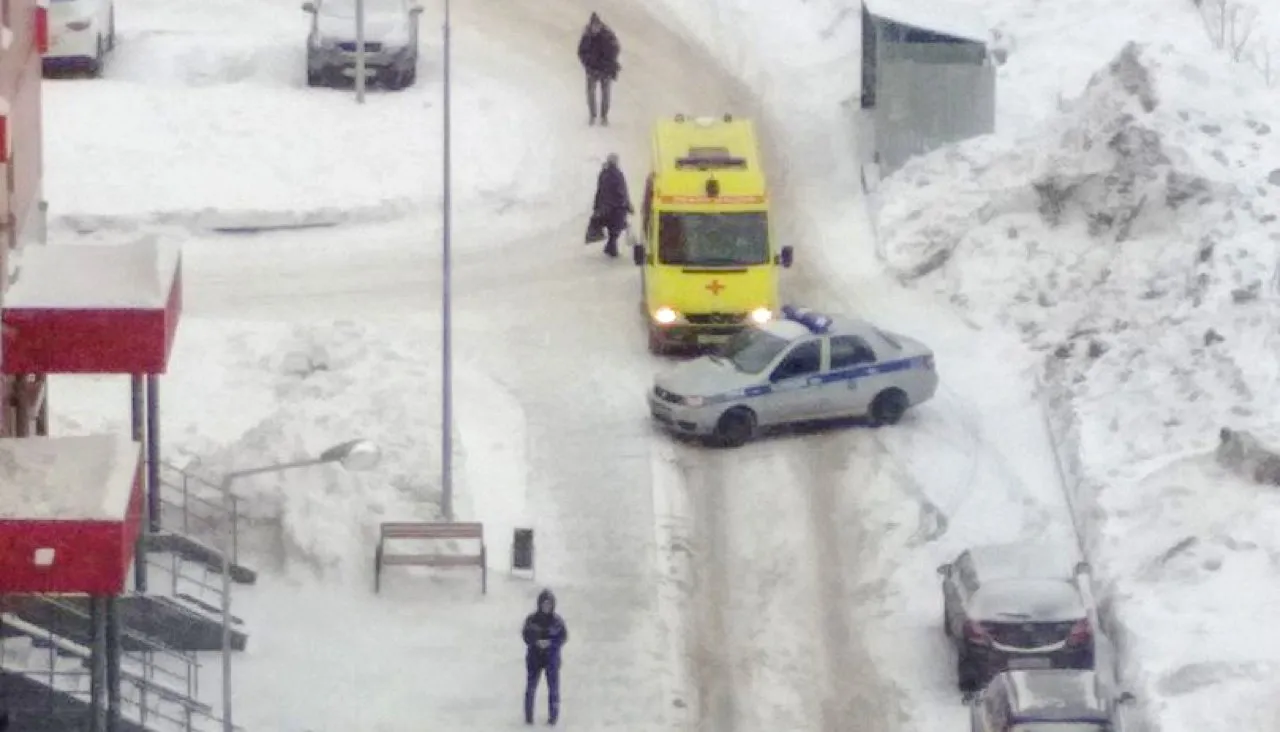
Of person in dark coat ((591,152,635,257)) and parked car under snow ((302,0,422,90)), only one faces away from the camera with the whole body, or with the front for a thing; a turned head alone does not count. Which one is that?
the person in dark coat

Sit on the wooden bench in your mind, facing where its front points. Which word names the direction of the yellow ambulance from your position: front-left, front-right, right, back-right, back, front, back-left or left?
back-left

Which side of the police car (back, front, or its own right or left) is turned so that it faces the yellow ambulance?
right

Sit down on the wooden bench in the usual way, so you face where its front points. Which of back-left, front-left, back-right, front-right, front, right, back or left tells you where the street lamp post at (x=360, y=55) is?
back

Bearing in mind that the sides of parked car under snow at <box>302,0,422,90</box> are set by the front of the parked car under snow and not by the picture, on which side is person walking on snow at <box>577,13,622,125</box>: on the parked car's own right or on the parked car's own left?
on the parked car's own left

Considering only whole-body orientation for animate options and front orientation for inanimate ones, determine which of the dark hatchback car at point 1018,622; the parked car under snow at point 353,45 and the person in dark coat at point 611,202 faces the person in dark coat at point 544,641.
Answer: the parked car under snow

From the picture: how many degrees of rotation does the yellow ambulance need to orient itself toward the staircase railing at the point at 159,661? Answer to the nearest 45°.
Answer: approximately 45° to its right

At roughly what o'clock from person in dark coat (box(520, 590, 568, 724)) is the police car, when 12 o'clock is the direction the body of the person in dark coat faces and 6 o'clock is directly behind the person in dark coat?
The police car is roughly at 7 o'clock from the person in dark coat.

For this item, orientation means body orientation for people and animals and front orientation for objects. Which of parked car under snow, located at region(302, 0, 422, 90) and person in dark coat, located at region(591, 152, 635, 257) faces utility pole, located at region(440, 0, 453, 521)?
the parked car under snow
